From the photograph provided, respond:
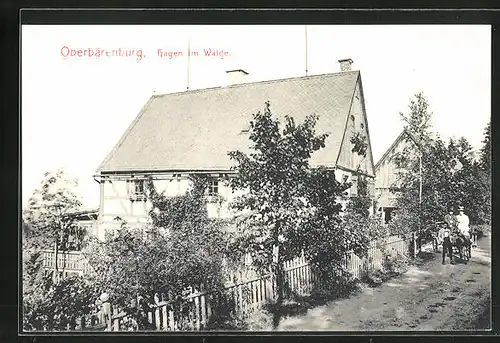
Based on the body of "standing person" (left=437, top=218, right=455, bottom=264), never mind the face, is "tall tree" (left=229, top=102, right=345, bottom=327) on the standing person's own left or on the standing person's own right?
on the standing person's own right

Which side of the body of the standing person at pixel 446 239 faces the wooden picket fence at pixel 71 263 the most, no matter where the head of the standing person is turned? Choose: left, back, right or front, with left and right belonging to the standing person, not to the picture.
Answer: right

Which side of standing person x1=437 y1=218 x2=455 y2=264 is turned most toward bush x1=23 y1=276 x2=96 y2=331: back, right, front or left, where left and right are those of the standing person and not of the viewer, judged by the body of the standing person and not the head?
front

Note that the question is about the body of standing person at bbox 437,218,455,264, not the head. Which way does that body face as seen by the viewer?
toward the camera
